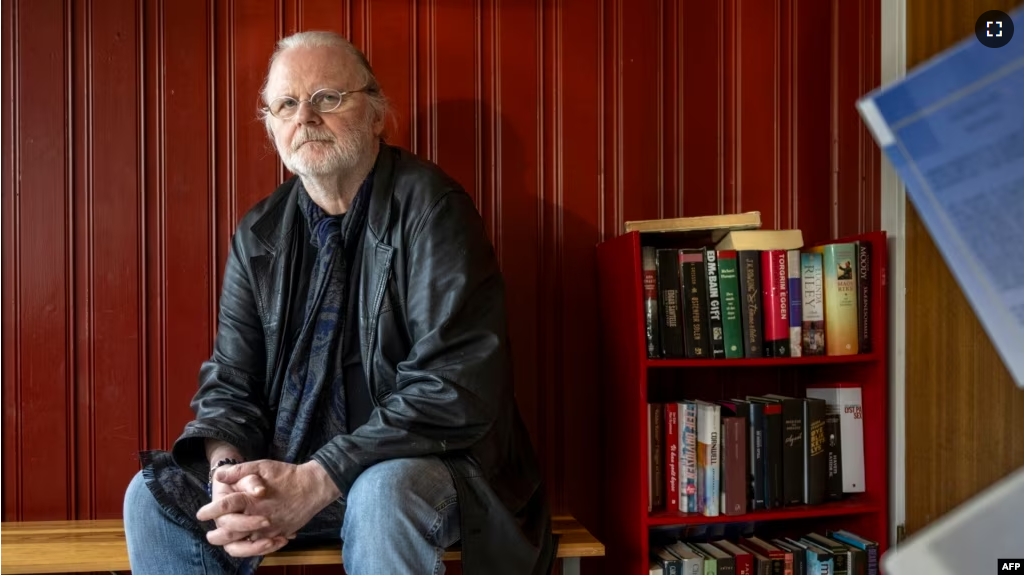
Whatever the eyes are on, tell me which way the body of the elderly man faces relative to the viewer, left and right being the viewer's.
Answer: facing the viewer and to the left of the viewer

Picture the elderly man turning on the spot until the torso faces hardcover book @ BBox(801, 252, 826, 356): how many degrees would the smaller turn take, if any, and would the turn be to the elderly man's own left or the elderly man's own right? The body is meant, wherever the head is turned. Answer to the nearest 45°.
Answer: approximately 135° to the elderly man's own left

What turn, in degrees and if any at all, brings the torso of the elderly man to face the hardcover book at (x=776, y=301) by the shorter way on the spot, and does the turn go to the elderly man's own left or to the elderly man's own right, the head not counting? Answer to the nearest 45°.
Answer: approximately 135° to the elderly man's own left

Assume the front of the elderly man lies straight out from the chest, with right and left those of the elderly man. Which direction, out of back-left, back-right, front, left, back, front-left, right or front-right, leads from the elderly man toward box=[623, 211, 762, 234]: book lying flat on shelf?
back-left

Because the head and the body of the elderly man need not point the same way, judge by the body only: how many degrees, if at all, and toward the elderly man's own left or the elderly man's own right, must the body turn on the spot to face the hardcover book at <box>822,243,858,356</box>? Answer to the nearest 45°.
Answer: approximately 135° to the elderly man's own left

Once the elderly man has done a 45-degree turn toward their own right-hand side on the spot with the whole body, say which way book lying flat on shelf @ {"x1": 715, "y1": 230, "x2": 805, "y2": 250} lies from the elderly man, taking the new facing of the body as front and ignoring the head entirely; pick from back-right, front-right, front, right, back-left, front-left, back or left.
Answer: back

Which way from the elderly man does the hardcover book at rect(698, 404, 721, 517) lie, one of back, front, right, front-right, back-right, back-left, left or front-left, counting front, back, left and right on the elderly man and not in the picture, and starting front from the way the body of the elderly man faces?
back-left
